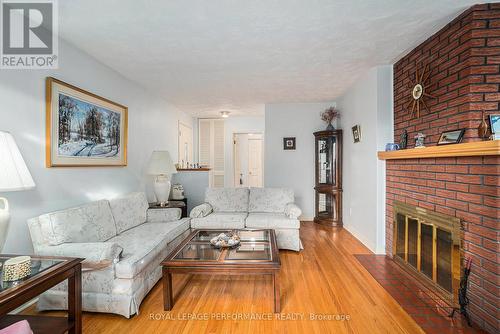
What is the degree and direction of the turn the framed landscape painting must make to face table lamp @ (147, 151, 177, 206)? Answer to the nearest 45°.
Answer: approximately 90° to its left

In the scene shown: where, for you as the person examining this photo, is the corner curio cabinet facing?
facing the viewer and to the left of the viewer

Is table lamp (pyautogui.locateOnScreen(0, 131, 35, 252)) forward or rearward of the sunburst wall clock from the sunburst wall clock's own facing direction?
forward

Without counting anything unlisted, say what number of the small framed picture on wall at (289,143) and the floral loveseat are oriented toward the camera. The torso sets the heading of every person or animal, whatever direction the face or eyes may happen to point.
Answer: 2

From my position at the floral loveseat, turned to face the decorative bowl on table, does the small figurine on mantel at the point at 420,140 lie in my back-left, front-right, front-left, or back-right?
front-left

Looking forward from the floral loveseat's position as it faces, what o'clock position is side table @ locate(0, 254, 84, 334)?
The side table is roughly at 1 o'clock from the floral loveseat.

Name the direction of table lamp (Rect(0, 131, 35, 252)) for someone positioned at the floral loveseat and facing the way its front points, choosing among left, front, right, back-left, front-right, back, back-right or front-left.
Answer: front-right

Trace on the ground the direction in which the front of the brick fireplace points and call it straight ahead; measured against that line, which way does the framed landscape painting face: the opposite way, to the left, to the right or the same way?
the opposite way

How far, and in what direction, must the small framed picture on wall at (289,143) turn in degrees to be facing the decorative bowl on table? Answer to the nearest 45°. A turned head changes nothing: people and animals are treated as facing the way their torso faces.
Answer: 0° — it already faces it

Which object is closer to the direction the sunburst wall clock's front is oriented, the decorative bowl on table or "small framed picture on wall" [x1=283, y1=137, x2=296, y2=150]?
the decorative bowl on table

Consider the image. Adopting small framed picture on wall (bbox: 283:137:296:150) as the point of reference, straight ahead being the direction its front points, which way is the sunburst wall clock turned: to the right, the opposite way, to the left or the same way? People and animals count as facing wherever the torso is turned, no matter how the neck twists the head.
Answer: to the right

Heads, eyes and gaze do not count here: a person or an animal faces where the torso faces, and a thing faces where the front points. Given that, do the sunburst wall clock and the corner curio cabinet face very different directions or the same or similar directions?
same or similar directions

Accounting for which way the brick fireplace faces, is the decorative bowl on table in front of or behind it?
in front

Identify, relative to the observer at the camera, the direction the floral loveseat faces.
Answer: facing the viewer

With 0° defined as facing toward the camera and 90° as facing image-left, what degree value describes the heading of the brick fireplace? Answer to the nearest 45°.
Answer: approximately 45°

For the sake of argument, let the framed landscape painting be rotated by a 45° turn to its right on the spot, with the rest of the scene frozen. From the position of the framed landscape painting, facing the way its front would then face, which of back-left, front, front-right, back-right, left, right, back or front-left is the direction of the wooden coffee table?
front-left

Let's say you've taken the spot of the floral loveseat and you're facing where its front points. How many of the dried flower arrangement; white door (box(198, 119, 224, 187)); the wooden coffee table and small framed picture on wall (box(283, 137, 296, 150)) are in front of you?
1

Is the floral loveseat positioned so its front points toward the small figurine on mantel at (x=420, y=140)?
no

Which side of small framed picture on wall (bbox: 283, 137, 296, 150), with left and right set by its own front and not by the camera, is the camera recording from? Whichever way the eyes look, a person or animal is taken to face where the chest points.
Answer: front
